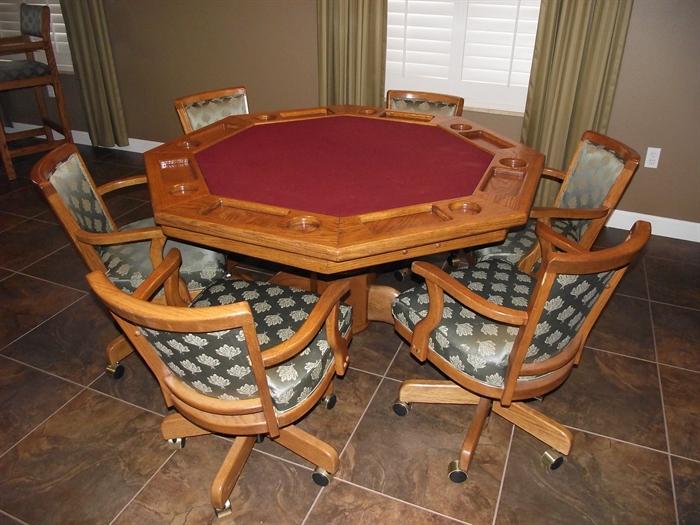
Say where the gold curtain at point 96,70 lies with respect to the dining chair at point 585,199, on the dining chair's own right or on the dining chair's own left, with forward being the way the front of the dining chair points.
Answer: on the dining chair's own right

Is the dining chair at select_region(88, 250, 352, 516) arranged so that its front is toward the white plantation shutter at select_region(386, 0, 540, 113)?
yes

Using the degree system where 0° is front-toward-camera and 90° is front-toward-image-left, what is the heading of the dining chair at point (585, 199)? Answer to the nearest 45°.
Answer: approximately 45°

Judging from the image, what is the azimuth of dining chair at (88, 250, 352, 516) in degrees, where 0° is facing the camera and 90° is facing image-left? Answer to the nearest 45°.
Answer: approximately 225°

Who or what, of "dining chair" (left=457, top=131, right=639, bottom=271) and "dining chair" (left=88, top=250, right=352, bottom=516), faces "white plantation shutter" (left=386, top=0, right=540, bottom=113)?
"dining chair" (left=88, top=250, right=352, bottom=516)

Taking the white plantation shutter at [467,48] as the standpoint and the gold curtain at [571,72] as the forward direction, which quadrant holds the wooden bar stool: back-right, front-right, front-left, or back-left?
back-right

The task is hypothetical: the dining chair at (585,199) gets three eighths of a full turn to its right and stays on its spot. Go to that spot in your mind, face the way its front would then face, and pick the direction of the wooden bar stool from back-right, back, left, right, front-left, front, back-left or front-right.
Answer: left

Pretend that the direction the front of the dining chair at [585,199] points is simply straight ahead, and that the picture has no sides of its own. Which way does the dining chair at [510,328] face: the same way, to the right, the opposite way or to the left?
to the right

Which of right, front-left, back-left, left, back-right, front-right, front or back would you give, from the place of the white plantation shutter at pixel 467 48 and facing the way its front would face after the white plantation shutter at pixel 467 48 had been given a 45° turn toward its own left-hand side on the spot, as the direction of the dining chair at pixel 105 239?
right

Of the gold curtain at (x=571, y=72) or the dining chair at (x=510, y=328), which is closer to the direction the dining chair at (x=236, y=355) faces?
the gold curtain

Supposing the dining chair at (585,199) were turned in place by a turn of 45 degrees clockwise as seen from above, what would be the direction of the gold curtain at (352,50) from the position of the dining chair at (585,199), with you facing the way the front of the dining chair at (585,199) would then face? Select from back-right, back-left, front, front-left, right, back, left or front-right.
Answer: front-right

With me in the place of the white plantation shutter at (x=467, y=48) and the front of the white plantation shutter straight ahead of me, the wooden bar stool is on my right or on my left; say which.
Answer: on my right

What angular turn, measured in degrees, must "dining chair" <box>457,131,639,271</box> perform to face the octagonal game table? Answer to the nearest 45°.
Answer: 0° — it already faces it

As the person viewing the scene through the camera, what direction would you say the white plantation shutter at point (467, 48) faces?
facing the viewer

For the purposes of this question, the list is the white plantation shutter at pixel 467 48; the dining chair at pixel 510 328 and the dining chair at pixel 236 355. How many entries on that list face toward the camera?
1

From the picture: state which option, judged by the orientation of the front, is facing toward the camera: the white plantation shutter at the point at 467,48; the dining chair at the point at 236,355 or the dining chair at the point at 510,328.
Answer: the white plantation shutter

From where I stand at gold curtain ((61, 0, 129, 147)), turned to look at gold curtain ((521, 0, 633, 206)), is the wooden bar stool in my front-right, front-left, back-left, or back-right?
back-right
